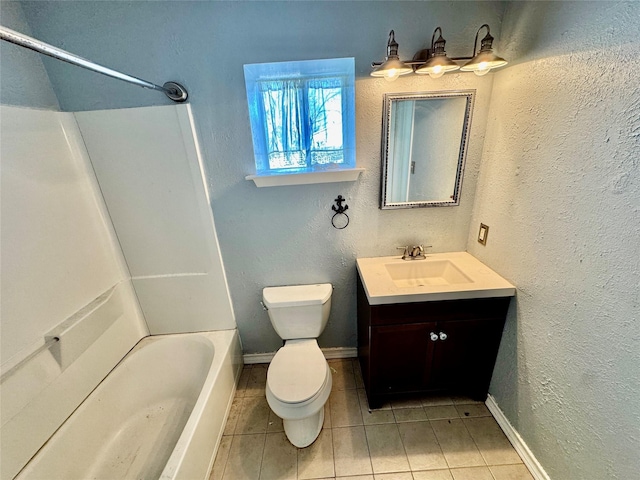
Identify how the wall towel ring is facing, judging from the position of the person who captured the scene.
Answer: facing the viewer

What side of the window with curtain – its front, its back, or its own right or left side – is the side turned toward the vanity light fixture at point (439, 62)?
left

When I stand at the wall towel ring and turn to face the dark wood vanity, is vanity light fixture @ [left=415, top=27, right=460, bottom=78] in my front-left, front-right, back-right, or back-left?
front-left

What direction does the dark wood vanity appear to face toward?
toward the camera

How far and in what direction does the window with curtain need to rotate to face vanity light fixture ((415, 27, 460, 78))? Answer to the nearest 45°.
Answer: approximately 90° to its left

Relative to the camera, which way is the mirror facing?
toward the camera

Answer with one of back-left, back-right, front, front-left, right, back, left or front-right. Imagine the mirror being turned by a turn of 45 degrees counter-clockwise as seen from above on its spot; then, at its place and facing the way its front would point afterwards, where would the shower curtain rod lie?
right

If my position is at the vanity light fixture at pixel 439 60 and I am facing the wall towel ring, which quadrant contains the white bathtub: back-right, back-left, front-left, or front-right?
front-left

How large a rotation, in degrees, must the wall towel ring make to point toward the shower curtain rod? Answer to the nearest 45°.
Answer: approximately 45° to its right

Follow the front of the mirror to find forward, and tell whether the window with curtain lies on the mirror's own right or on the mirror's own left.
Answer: on the mirror's own right

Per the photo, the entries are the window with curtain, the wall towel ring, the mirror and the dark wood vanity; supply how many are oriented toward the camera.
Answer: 4

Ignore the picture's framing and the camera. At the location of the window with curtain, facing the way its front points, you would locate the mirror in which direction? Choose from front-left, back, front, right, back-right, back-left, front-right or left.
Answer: left
